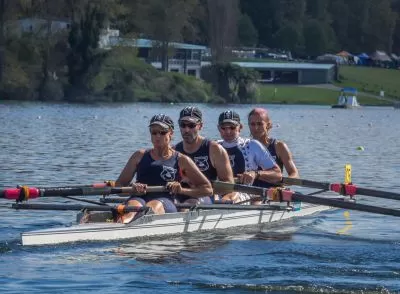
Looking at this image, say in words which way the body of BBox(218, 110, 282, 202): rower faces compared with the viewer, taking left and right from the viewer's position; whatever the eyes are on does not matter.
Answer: facing the viewer and to the left of the viewer

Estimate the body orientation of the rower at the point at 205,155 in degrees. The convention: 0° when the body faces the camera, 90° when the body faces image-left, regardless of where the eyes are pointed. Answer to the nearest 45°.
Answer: approximately 45°

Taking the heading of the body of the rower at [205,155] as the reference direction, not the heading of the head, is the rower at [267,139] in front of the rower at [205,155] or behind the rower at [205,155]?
behind

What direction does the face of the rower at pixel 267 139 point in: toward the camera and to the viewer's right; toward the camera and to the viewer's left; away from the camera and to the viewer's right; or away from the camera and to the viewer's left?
toward the camera and to the viewer's left

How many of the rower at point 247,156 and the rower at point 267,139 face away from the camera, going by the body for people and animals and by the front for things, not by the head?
0
